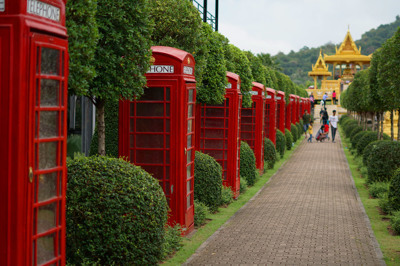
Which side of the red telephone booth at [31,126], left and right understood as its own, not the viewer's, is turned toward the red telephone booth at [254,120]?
left

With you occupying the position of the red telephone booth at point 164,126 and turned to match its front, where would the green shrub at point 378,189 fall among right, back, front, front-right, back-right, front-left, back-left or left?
front-left

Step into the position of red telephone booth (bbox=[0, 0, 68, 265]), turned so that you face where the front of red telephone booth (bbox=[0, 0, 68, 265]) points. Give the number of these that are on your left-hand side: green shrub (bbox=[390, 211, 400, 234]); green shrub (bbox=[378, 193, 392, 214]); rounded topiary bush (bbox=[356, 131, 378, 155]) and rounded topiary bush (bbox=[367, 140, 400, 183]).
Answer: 4

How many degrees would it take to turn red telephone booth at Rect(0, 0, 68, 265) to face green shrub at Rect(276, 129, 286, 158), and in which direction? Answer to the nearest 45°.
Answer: approximately 90° to its left

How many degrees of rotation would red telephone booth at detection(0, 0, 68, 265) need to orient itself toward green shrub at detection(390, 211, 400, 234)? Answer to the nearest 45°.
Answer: approximately 90° to its left

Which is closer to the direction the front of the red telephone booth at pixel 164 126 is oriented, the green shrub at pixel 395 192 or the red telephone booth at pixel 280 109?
the green shrub

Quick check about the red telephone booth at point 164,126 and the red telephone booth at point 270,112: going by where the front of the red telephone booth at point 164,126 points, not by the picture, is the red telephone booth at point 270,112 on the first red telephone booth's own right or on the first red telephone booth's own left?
on the first red telephone booth's own left

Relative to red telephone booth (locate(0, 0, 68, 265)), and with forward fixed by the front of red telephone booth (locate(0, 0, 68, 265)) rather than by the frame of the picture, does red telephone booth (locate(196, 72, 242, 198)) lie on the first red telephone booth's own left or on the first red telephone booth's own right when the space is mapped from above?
on the first red telephone booth's own left

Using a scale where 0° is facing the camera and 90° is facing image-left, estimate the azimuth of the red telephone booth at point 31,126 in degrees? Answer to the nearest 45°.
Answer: approximately 315°

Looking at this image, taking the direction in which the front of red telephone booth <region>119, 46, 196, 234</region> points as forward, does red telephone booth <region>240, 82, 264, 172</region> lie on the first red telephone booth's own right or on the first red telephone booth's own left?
on the first red telephone booth's own left

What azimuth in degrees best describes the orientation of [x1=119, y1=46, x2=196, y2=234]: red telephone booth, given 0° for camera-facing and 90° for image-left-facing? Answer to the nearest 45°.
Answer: approximately 270°

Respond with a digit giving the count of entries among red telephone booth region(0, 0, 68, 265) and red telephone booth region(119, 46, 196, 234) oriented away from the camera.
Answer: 0

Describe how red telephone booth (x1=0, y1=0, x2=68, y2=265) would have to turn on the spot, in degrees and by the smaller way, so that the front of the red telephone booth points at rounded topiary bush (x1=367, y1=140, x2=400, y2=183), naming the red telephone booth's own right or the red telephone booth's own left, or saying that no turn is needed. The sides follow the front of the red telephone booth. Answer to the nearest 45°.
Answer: approximately 90° to the red telephone booth's own left
